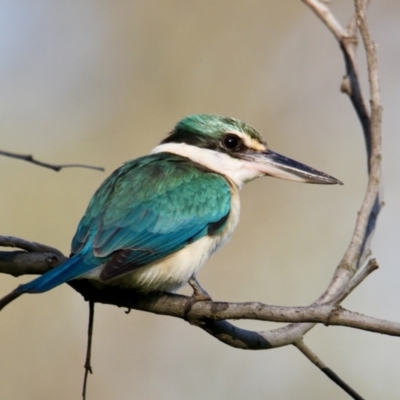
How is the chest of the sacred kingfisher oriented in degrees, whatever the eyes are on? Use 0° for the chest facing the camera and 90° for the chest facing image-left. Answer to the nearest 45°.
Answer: approximately 270°

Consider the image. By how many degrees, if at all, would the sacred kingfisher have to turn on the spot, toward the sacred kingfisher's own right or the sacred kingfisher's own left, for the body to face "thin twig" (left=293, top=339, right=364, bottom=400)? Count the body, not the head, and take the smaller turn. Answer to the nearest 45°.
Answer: approximately 45° to the sacred kingfisher's own right
